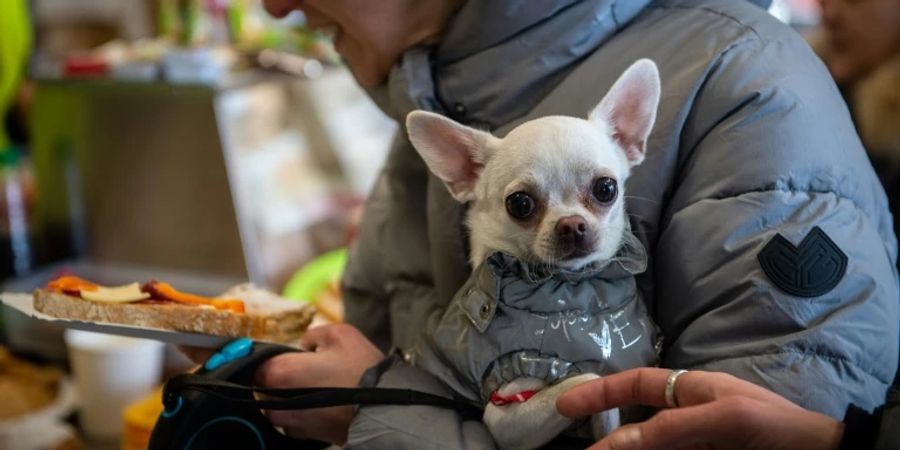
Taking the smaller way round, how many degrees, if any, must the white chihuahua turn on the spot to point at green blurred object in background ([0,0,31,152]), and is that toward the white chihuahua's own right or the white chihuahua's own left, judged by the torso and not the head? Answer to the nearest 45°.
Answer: approximately 135° to the white chihuahua's own right

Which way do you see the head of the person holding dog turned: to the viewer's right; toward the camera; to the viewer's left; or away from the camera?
to the viewer's left

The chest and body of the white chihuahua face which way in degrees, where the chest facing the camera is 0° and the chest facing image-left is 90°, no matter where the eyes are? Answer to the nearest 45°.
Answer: approximately 0°

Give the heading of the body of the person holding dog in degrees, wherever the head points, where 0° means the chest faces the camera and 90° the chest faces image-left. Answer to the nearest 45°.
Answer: approximately 45°

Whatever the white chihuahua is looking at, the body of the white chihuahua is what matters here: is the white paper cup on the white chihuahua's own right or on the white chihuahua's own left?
on the white chihuahua's own right

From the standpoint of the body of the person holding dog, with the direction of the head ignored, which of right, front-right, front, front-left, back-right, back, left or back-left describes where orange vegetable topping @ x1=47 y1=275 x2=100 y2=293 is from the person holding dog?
front-right

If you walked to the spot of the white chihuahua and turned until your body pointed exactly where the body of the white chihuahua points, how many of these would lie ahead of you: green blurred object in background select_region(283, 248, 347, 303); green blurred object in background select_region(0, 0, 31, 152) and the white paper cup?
0

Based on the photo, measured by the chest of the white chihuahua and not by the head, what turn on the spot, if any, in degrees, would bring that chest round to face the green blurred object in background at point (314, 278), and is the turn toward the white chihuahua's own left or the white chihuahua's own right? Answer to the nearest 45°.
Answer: approximately 135° to the white chihuahua's own right
